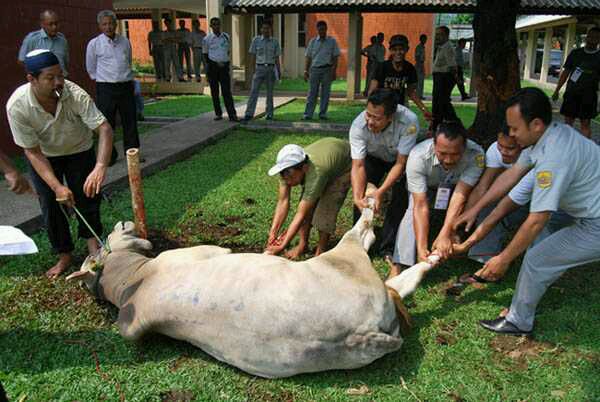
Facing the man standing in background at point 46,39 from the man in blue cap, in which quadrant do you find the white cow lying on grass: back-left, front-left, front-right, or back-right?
back-right

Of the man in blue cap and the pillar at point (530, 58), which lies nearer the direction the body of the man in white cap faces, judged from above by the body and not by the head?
the man in blue cap

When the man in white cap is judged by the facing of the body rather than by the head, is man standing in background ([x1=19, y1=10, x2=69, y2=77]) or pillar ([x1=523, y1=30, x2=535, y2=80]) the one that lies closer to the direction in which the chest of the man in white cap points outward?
the man standing in background

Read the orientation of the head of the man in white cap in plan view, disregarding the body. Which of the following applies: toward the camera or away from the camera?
toward the camera

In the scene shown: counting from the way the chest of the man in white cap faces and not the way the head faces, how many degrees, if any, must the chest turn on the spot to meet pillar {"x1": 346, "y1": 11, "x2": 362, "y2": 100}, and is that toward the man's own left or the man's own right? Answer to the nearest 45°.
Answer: approximately 135° to the man's own right

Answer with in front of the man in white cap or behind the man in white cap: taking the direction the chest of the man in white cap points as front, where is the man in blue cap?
in front

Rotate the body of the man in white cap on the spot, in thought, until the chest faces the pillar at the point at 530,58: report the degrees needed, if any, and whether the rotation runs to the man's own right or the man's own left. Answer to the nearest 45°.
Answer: approximately 180°

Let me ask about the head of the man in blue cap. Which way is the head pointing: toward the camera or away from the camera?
toward the camera

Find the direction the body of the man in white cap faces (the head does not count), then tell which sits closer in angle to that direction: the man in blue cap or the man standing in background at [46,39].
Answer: the man in blue cap

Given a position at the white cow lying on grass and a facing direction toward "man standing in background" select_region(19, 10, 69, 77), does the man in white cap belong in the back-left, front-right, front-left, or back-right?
front-right

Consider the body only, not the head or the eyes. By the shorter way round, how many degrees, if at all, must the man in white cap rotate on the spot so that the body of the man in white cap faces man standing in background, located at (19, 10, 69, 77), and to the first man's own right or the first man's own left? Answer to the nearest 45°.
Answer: approximately 90° to the first man's own right
